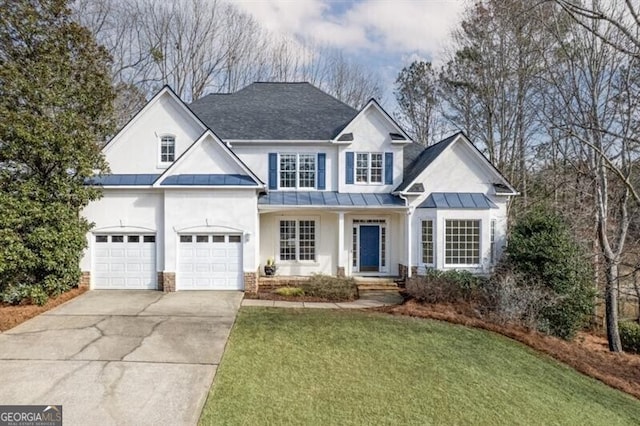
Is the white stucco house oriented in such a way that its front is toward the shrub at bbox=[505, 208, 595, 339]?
no

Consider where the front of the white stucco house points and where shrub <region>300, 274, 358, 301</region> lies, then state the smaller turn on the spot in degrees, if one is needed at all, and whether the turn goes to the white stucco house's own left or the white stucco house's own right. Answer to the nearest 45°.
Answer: approximately 45° to the white stucco house's own left

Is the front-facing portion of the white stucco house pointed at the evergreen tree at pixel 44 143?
no

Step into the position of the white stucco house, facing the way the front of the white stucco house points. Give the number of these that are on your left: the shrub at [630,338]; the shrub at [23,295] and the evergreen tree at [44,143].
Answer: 1

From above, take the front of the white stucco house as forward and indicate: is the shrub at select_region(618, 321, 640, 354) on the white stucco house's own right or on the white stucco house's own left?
on the white stucco house's own left

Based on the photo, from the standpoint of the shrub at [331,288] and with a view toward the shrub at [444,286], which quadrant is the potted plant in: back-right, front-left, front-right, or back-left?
back-left

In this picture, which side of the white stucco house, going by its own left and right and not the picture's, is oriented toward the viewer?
front

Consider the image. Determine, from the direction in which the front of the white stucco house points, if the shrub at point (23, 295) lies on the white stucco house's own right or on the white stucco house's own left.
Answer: on the white stucco house's own right
